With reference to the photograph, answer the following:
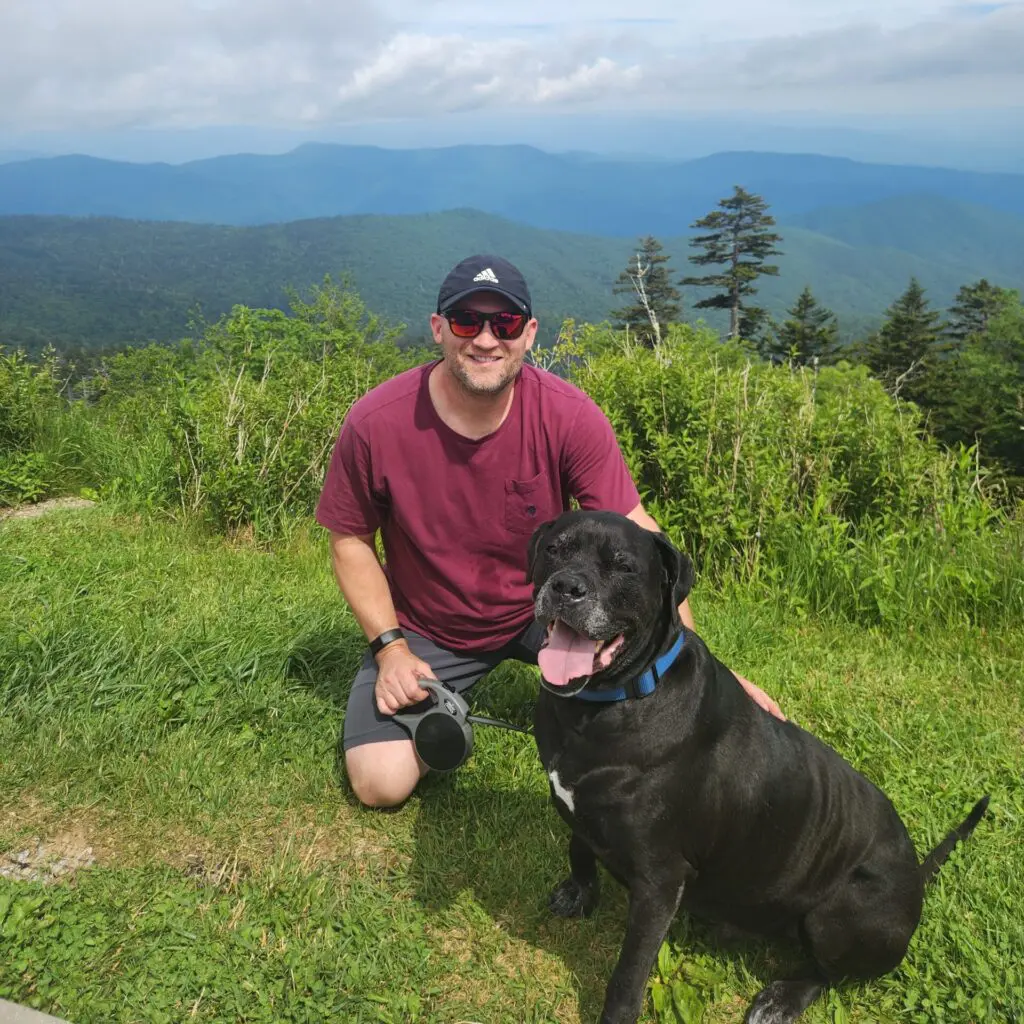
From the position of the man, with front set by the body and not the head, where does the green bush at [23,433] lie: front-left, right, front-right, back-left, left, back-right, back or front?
back-right

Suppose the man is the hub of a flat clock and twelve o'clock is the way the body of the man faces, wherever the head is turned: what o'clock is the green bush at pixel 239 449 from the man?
The green bush is roughly at 5 o'clock from the man.

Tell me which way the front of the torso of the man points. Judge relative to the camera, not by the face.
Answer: toward the camera

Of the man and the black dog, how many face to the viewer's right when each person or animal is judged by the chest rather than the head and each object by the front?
0

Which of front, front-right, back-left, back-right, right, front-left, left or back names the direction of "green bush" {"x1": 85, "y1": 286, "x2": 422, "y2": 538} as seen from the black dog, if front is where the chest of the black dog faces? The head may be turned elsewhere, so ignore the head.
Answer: right

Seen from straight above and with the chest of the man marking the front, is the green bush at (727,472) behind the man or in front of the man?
behind

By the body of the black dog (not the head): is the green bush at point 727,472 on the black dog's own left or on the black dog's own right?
on the black dog's own right

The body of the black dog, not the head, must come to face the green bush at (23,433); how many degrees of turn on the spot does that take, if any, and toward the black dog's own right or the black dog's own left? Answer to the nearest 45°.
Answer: approximately 90° to the black dog's own right

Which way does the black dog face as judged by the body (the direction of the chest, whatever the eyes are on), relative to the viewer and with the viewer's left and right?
facing the viewer and to the left of the viewer

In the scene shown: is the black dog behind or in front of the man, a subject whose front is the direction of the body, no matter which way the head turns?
in front

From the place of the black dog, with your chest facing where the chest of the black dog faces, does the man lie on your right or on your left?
on your right
